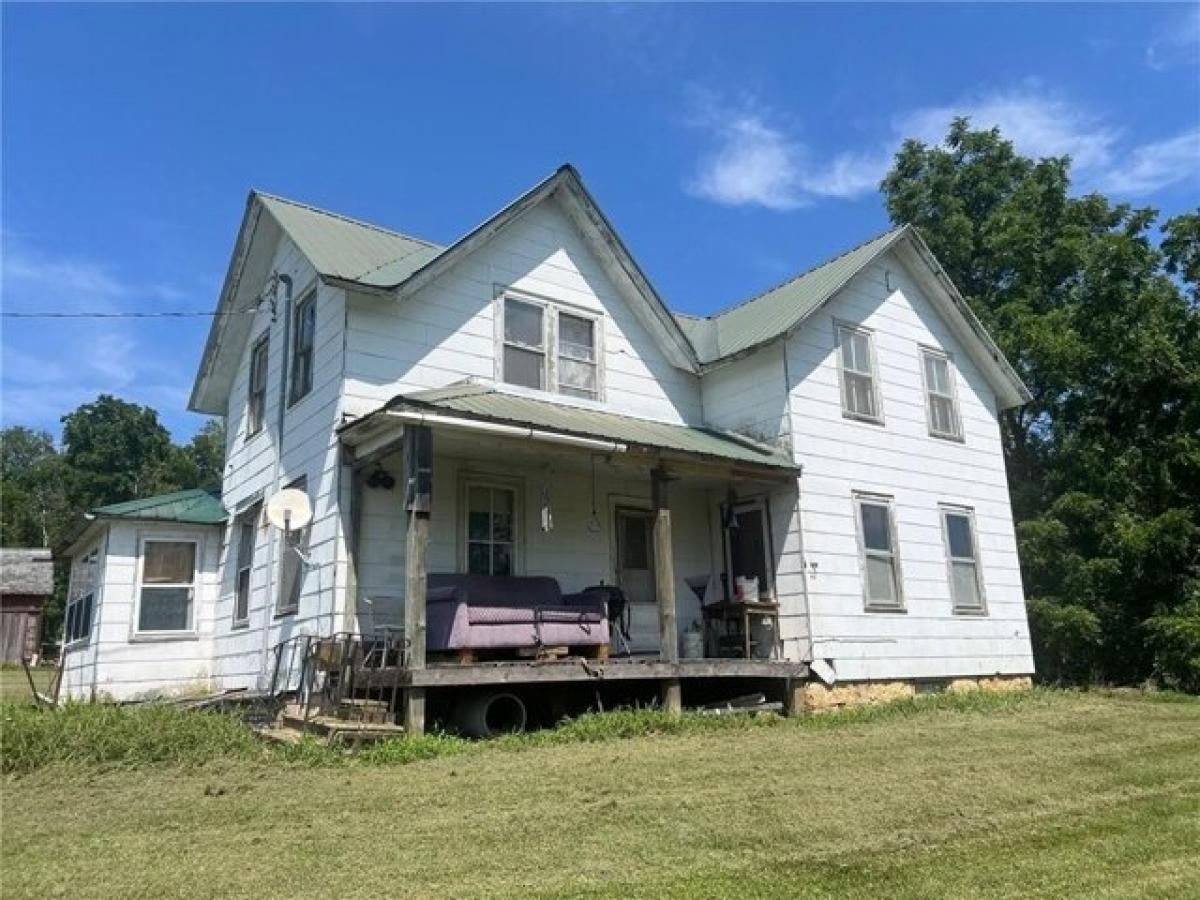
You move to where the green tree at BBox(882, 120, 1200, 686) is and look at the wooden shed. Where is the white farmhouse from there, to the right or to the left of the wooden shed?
left

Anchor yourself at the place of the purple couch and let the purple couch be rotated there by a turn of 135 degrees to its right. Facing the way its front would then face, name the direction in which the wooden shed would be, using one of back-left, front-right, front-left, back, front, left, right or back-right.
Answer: front

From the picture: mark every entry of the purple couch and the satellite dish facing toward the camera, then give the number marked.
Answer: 2

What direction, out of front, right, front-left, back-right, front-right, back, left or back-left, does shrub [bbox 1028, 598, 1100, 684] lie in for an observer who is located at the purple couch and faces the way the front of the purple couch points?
back-left

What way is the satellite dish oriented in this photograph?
toward the camera

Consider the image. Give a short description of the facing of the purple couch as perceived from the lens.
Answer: facing the viewer

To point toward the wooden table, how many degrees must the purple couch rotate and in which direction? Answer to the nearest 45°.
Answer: approximately 135° to its left

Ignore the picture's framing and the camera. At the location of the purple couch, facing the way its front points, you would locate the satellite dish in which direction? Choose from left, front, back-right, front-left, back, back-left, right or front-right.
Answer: right

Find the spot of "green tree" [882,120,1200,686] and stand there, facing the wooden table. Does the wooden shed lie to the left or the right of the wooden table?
right
